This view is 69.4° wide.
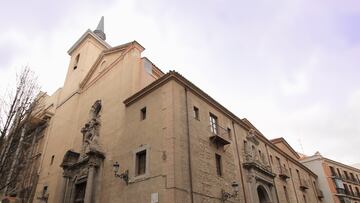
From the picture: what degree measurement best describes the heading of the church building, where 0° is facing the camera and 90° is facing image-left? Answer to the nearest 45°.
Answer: approximately 45°
